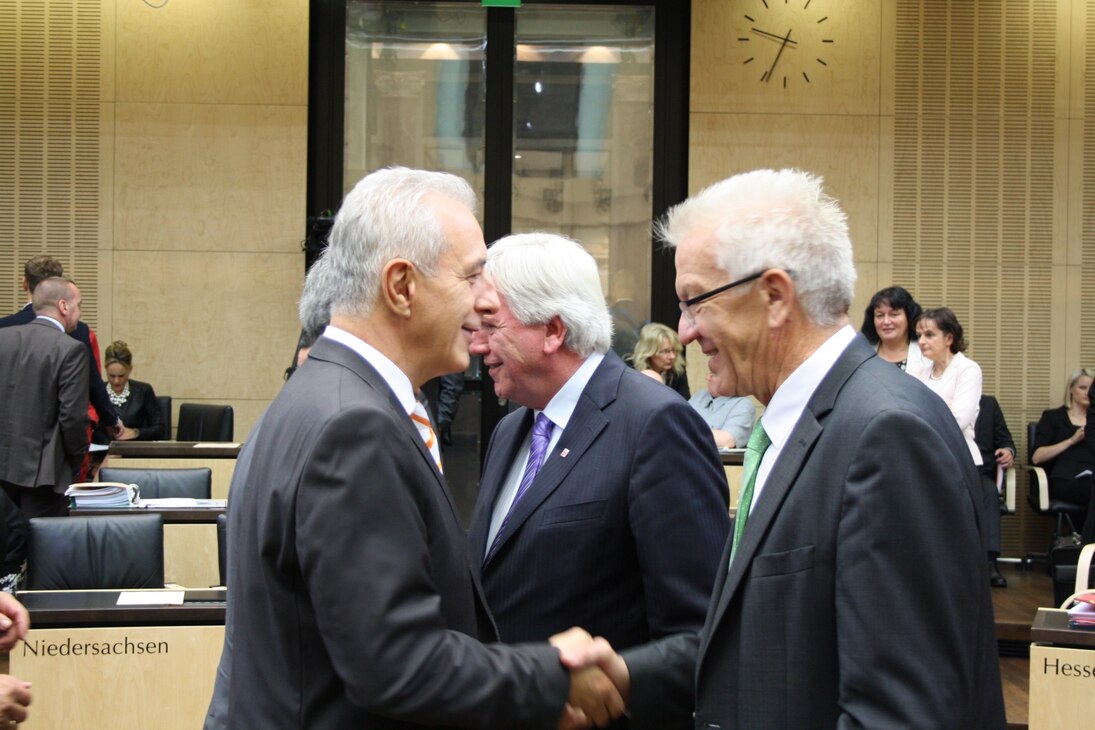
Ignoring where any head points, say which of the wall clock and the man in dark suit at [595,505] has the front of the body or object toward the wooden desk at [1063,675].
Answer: the wall clock

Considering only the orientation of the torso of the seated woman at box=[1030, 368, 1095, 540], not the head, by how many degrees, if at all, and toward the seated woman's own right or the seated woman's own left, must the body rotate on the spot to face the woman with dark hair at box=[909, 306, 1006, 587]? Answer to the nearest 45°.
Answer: approximately 45° to the seated woman's own right

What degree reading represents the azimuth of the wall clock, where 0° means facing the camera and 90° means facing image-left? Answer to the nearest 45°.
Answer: approximately 0°

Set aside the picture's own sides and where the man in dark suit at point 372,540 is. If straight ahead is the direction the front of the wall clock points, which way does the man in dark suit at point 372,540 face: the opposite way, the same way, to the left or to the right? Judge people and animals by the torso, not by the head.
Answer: to the left
